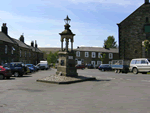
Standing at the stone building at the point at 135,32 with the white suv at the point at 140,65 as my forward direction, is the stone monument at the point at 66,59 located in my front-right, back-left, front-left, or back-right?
front-right

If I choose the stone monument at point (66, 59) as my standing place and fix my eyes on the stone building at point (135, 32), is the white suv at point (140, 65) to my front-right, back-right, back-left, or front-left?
front-right

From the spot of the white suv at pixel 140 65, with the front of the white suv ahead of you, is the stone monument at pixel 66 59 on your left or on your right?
on your right

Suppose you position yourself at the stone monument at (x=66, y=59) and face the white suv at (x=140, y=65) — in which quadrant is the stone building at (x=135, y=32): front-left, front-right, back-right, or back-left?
front-left
